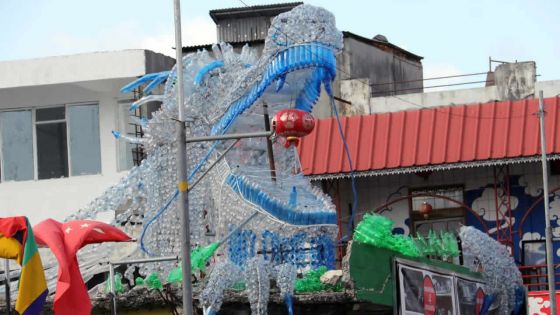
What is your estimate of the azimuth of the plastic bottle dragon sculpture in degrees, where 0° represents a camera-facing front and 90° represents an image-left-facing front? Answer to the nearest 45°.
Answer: approximately 315°

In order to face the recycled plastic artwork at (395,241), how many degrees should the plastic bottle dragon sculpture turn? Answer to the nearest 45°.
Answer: approximately 45° to its left

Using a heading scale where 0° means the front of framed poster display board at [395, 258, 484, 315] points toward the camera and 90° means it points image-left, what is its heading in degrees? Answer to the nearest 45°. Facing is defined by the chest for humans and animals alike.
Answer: approximately 315°

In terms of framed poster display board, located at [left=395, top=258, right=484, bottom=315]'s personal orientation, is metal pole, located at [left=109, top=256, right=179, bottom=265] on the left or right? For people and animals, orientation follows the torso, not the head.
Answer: on its right

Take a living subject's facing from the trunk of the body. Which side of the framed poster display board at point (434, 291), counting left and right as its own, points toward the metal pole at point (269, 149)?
right
